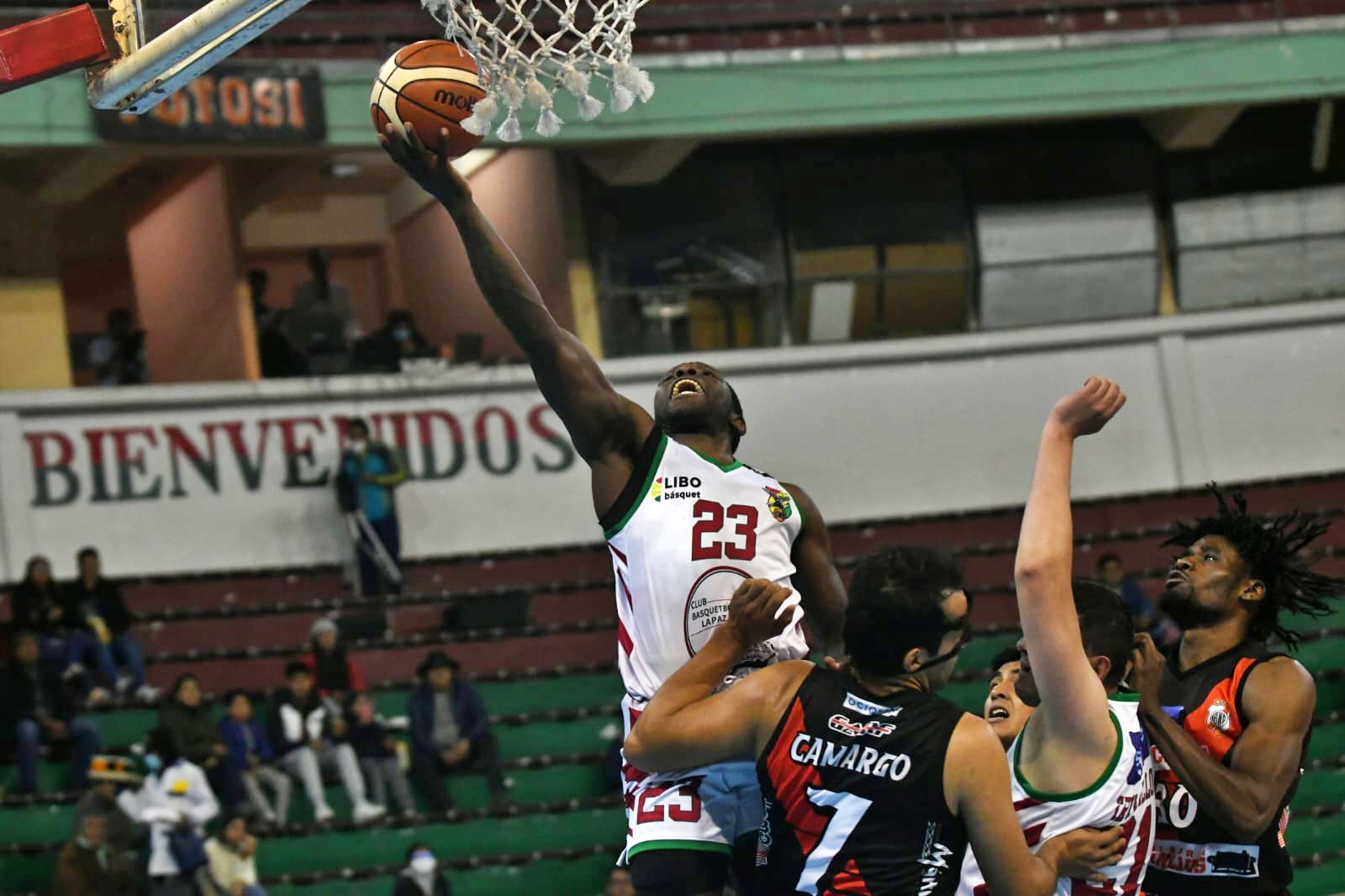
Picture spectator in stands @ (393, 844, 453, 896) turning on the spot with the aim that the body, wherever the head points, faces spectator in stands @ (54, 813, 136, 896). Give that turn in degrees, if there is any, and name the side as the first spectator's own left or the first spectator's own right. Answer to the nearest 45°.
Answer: approximately 90° to the first spectator's own right

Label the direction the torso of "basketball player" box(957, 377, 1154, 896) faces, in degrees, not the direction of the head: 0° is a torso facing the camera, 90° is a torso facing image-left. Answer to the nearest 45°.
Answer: approximately 90°

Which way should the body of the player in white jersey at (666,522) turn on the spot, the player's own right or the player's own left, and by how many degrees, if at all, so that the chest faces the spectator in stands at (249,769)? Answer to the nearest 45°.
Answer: approximately 180°

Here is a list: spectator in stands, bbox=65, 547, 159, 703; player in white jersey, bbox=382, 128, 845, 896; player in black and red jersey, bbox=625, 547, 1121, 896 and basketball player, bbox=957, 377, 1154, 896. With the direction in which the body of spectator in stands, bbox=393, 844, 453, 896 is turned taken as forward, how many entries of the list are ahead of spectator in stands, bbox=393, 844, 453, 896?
3

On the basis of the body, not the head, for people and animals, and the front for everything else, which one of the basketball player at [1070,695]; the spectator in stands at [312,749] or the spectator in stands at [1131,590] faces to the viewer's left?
the basketball player

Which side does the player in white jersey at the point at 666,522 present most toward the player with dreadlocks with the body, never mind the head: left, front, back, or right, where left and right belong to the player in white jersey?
left

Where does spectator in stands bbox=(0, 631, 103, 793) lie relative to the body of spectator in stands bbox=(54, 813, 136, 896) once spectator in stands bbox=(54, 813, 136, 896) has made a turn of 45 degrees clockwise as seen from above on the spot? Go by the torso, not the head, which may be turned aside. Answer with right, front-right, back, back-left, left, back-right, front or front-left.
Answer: back-right

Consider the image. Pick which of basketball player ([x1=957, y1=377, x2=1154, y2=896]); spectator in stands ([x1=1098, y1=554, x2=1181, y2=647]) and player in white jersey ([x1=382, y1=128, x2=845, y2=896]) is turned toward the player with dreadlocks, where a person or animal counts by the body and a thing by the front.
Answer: the spectator in stands

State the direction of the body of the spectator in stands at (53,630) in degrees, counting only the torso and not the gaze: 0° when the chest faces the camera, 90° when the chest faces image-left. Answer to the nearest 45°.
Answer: approximately 315°

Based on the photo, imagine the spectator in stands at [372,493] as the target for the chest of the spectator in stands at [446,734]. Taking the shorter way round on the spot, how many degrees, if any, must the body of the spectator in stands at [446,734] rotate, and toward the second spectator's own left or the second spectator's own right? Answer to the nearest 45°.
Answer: approximately 180°
